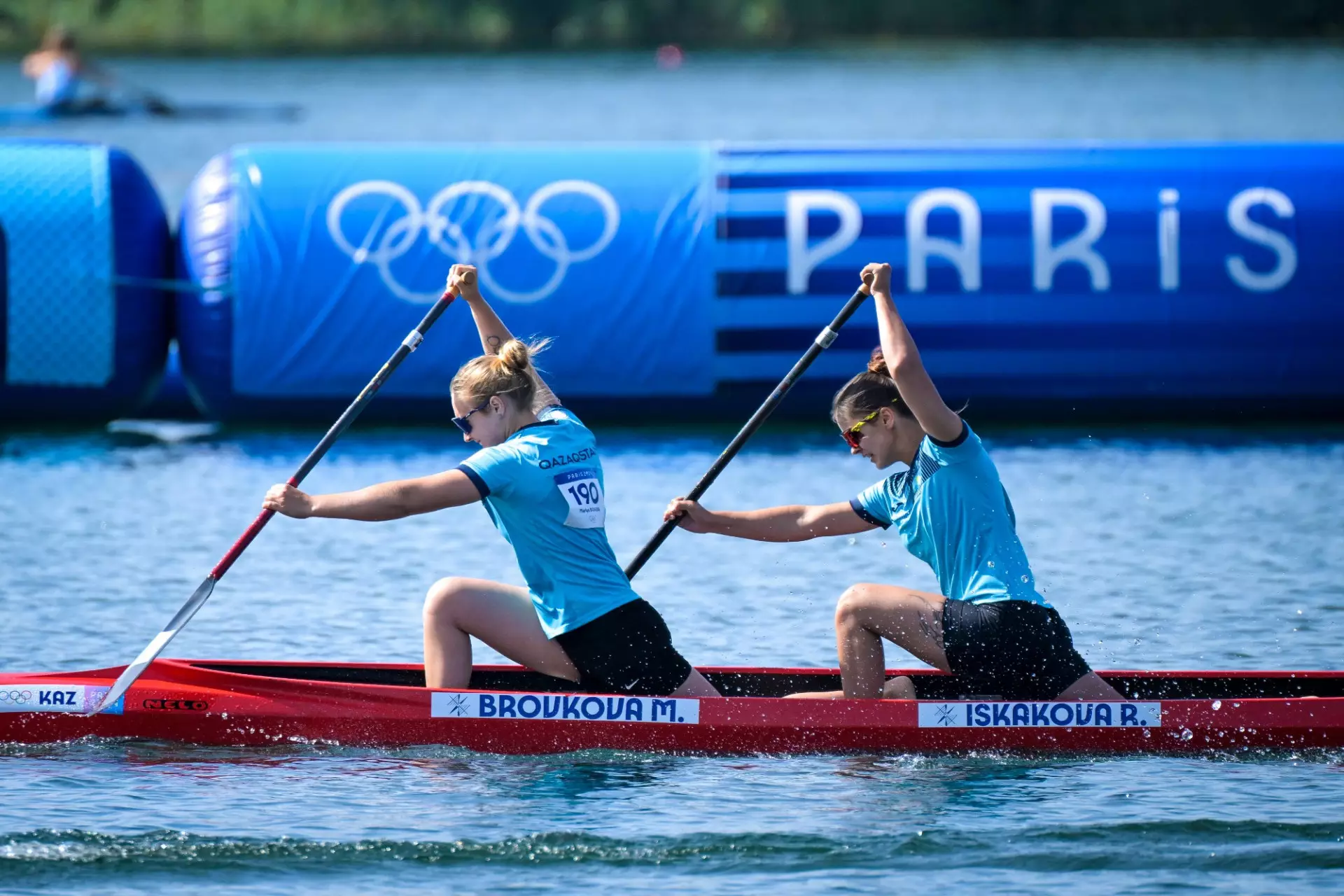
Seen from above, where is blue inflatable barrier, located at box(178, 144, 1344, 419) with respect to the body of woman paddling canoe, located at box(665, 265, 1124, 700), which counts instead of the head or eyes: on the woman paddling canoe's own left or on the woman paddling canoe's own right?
on the woman paddling canoe's own right

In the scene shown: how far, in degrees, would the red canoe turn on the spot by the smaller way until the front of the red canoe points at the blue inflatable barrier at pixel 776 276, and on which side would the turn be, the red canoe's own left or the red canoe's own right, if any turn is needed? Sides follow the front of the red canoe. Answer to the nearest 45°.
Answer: approximately 90° to the red canoe's own right

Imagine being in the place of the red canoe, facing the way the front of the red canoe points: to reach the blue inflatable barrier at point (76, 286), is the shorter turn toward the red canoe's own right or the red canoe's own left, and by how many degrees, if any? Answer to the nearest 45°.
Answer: approximately 45° to the red canoe's own right

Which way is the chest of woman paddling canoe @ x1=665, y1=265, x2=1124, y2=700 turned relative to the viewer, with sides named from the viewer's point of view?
facing to the left of the viewer

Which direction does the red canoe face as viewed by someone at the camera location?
facing to the left of the viewer

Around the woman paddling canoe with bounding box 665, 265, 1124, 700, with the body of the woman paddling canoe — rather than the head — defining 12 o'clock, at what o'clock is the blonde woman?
The blonde woman is roughly at 12 o'clock from the woman paddling canoe.

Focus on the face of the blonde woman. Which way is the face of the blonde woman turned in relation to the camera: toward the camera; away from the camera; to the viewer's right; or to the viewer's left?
to the viewer's left
